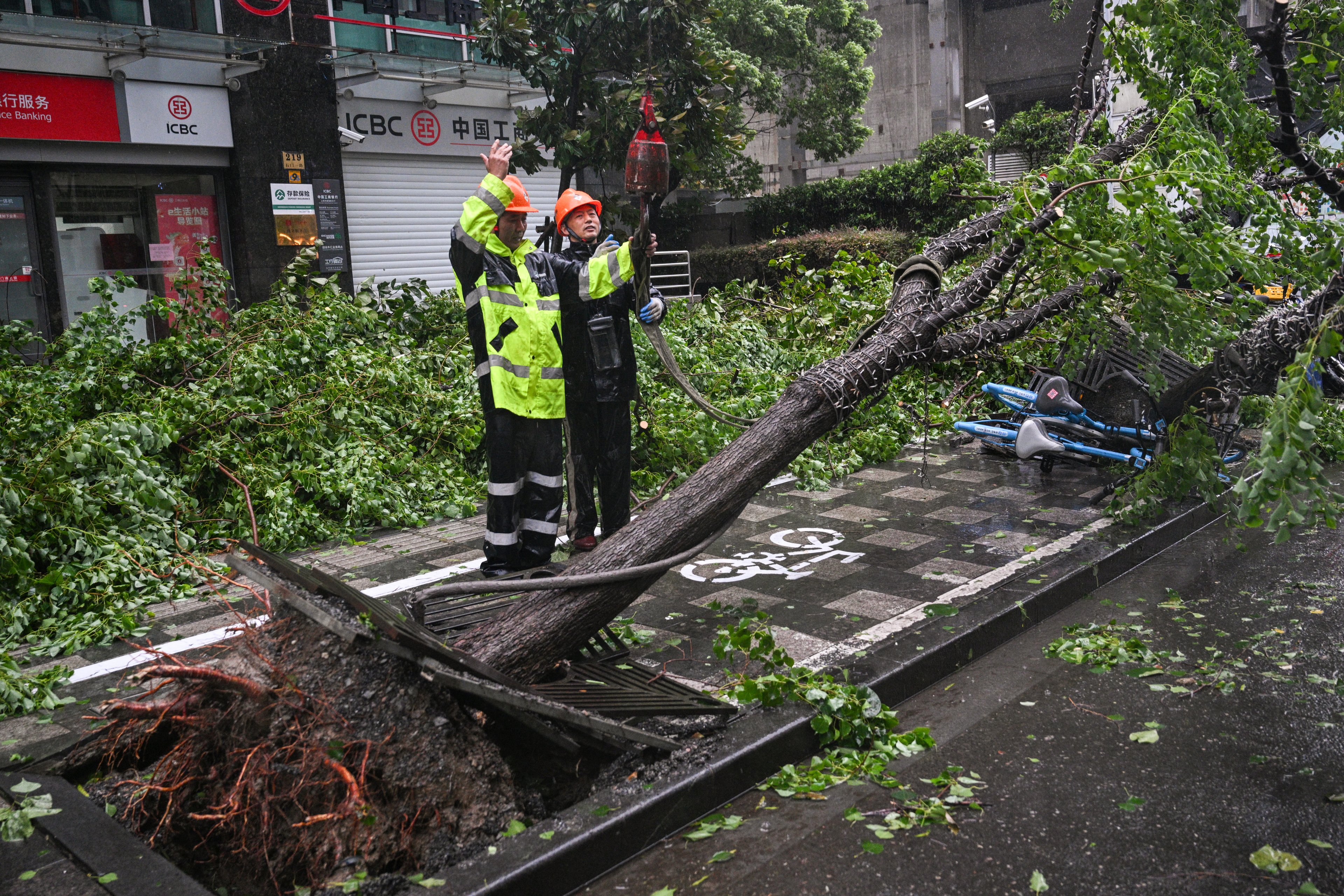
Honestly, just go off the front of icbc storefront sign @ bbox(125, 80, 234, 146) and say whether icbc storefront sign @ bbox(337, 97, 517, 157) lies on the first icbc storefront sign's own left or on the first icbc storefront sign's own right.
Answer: on the first icbc storefront sign's own left

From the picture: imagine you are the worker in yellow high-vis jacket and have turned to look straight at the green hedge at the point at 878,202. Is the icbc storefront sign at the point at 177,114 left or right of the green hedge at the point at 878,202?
left

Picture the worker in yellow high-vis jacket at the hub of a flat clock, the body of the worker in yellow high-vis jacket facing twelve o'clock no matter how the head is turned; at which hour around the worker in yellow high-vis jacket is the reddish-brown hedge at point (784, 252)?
The reddish-brown hedge is roughly at 8 o'clock from the worker in yellow high-vis jacket.

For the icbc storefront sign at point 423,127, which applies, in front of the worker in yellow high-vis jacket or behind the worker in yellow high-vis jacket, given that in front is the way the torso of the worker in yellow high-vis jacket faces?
behind

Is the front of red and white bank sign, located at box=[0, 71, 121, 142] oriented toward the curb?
yes

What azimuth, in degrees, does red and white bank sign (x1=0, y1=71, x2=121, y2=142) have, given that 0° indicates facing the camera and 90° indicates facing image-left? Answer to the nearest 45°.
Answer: approximately 0°

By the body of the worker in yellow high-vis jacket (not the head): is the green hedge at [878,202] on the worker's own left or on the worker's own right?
on the worker's own left

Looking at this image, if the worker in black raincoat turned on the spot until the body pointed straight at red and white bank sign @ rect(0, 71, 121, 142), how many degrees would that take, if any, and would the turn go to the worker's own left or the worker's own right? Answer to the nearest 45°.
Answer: approximately 180°

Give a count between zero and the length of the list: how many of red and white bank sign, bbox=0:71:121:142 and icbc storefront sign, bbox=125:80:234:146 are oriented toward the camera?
2
